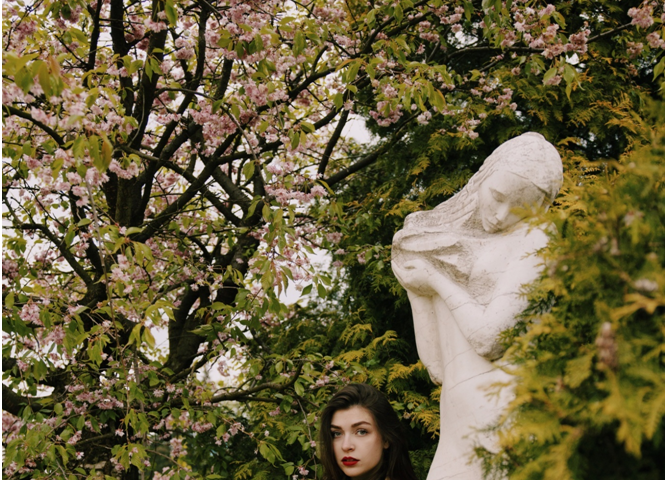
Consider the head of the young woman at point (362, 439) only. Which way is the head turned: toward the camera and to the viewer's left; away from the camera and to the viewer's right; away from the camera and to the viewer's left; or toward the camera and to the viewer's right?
toward the camera and to the viewer's left

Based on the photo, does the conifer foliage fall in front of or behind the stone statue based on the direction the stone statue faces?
in front

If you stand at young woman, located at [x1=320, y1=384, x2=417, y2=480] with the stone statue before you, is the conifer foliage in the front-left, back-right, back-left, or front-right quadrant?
front-right

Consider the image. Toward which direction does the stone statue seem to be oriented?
toward the camera
